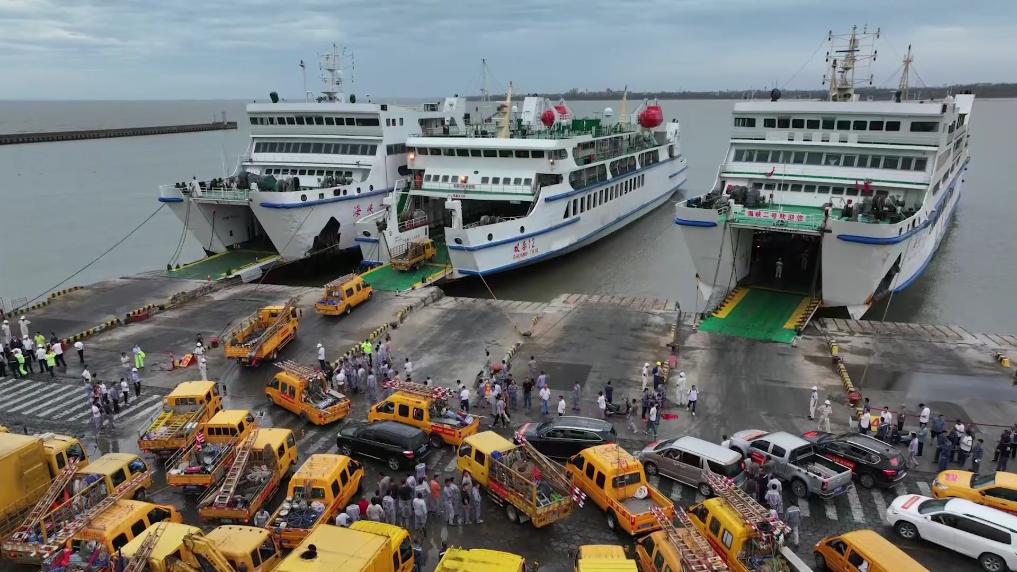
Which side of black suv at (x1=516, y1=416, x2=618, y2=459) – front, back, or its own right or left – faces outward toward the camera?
left

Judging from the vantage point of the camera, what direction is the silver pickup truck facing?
facing away from the viewer and to the left of the viewer

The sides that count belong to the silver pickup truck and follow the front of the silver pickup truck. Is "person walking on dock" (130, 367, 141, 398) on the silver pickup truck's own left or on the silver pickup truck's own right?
on the silver pickup truck's own left

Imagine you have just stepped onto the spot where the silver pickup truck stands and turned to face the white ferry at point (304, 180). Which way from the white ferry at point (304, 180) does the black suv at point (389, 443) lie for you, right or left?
left

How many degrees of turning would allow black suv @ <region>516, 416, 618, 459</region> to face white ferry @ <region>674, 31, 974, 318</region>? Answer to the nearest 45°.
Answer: approximately 135° to its right

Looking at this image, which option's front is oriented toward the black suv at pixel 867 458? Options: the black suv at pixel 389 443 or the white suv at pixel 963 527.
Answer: the white suv

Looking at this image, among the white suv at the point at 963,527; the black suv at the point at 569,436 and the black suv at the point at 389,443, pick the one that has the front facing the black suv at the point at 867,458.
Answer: the white suv

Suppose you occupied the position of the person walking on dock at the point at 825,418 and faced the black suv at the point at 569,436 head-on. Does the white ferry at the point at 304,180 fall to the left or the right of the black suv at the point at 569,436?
right

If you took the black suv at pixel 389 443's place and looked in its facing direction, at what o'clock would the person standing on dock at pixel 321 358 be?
The person standing on dock is roughly at 1 o'clock from the black suv.

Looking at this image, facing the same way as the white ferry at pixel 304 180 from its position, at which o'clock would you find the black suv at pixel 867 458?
The black suv is roughly at 10 o'clock from the white ferry.
